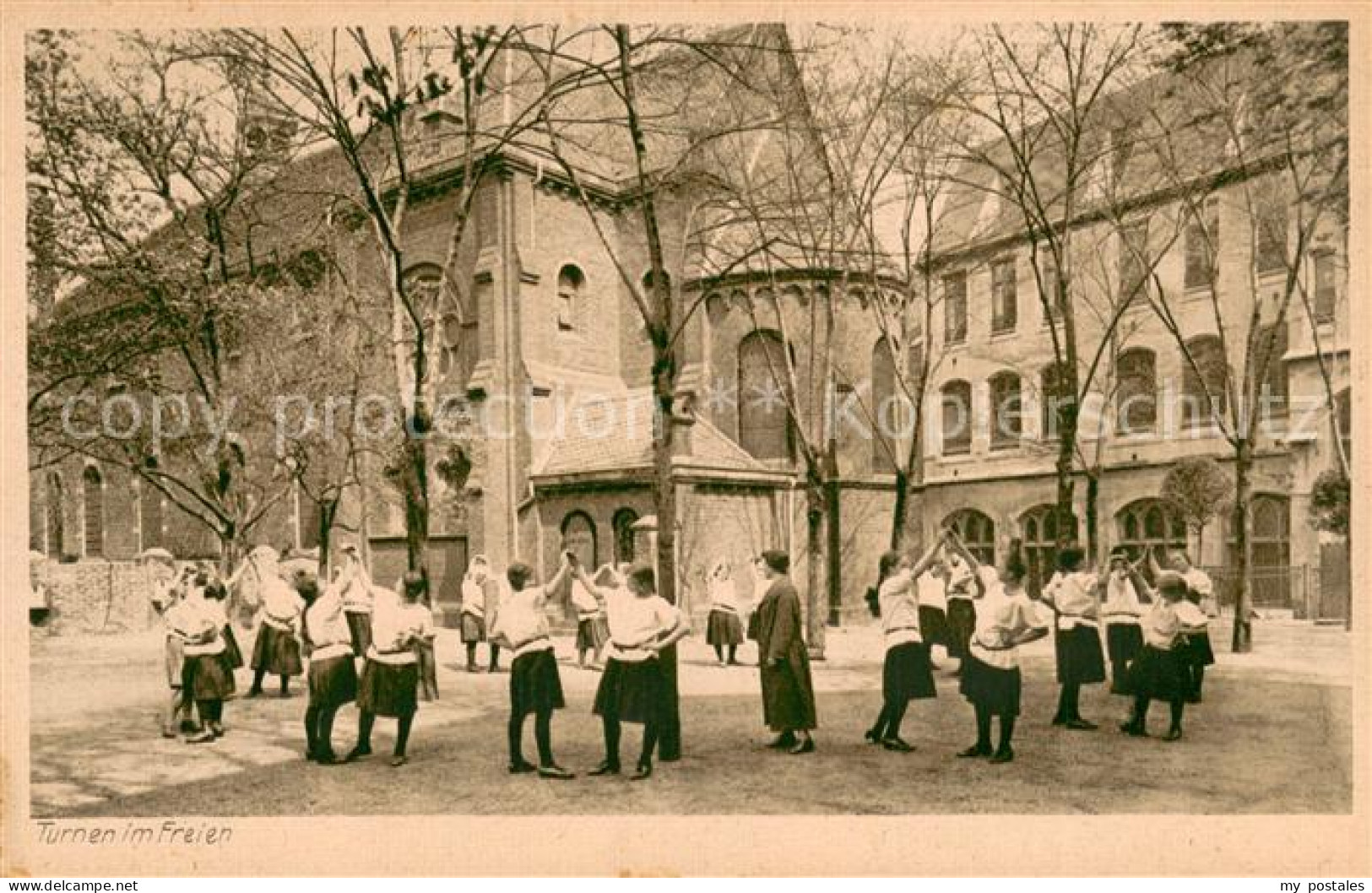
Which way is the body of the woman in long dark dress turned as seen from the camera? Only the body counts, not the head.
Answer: to the viewer's left

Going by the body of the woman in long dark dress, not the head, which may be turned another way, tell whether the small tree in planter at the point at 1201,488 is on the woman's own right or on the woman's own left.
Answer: on the woman's own right

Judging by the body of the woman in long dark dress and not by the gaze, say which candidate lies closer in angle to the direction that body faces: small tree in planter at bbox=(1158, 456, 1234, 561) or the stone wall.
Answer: the stone wall

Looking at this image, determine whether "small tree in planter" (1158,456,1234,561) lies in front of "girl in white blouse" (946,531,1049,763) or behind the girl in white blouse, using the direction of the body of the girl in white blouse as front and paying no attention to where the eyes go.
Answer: behind

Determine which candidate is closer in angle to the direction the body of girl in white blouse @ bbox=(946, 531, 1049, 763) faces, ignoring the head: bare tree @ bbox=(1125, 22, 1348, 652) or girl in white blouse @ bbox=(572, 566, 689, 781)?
the girl in white blouse
